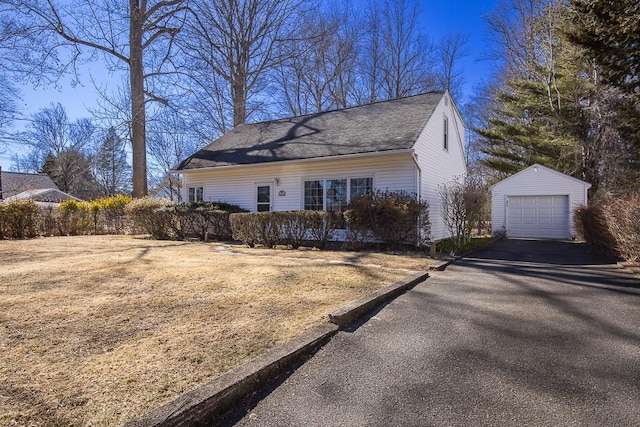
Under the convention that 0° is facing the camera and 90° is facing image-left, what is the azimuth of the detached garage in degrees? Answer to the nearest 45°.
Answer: approximately 0°

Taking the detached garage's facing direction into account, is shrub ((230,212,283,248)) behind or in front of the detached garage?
in front

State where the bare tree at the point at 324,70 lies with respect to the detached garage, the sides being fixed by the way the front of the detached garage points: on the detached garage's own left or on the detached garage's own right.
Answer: on the detached garage's own right

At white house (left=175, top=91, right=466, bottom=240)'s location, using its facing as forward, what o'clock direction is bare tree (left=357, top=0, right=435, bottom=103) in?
The bare tree is roughly at 5 o'clock from the white house.

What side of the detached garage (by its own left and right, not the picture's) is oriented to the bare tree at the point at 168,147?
right

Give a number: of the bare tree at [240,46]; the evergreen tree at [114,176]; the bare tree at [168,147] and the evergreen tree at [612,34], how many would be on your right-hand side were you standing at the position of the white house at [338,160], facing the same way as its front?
3

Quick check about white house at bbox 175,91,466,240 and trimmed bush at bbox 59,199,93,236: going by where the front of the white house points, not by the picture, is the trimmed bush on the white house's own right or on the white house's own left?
on the white house's own right

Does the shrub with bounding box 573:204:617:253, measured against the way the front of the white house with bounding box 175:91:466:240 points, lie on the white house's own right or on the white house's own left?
on the white house's own left

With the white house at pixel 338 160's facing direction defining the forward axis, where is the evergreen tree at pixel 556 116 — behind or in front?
behind

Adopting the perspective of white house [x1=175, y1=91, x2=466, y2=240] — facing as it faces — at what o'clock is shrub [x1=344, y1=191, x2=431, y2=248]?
The shrub is roughly at 10 o'clock from the white house.
